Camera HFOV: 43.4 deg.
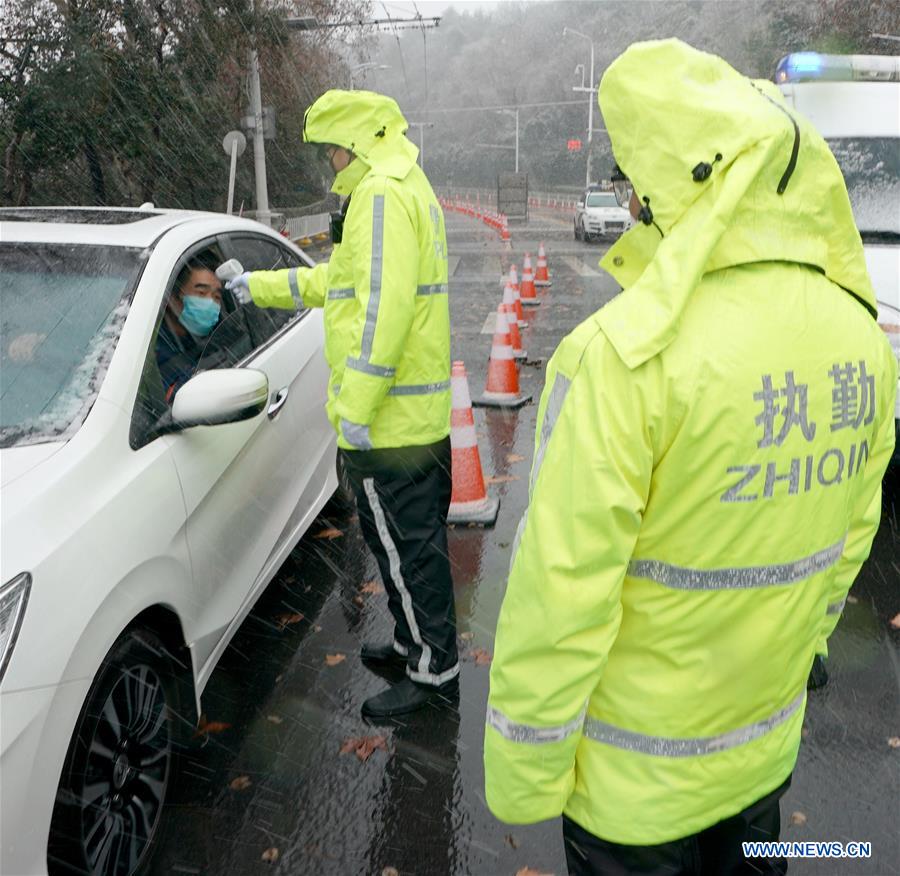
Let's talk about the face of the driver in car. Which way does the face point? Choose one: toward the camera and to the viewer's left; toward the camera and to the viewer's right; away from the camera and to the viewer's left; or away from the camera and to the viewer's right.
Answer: toward the camera and to the viewer's right

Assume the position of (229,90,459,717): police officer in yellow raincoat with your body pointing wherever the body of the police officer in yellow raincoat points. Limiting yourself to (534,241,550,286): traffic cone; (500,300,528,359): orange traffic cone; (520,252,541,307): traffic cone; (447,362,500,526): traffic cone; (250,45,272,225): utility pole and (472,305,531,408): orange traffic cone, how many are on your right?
6

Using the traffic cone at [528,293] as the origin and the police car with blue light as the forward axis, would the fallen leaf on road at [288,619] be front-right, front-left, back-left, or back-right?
front-right

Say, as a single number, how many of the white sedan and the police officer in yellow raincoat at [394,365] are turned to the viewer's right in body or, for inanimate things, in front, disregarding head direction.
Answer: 0

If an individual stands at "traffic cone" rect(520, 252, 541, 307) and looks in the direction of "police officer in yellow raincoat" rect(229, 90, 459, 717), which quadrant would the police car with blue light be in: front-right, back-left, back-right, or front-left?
front-left

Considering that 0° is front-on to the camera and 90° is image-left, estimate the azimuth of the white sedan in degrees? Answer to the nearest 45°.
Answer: approximately 45°

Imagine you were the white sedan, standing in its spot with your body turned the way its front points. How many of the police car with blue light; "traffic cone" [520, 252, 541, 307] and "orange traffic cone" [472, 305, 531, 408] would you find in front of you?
0

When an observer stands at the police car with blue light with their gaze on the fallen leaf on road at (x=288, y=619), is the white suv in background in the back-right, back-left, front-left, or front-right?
back-right

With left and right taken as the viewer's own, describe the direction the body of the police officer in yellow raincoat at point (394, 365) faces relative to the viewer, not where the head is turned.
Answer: facing to the left of the viewer

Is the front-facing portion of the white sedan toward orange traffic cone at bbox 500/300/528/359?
no
